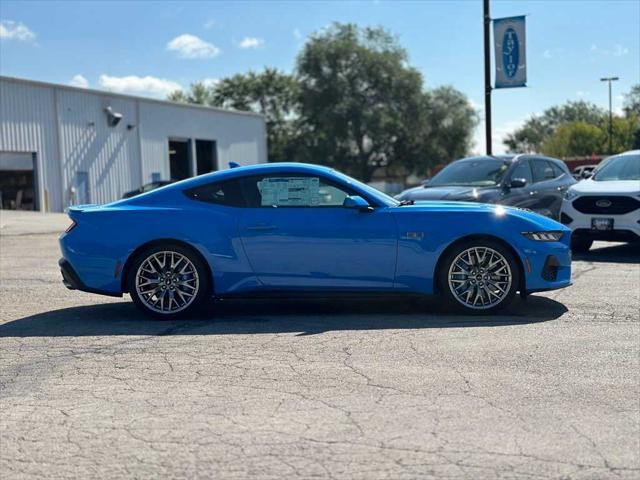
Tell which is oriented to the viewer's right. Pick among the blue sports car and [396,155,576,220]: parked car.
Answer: the blue sports car

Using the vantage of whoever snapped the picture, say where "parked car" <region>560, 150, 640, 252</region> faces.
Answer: facing the viewer and to the left of the viewer

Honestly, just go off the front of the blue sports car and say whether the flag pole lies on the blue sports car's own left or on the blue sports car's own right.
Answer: on the blue sports car's own left

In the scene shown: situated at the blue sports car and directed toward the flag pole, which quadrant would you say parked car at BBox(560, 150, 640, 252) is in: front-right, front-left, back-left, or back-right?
front-right

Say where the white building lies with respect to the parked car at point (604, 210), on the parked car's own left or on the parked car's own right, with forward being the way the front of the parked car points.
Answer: on the parked car's own right

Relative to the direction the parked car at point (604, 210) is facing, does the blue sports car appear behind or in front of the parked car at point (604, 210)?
in front

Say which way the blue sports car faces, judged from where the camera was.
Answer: facing to the right of the viewer

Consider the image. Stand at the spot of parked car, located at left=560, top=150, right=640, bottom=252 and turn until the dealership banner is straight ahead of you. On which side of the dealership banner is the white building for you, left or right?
left

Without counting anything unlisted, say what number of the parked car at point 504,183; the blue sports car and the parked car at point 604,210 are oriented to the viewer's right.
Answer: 1

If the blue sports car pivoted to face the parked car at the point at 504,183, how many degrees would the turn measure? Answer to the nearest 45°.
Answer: approximately 45° to its left

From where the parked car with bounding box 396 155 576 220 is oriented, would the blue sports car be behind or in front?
in front

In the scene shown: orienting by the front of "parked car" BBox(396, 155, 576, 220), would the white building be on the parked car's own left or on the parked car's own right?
on the parked car's own right

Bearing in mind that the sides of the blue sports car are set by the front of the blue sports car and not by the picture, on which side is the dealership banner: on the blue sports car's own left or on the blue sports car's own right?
on the blue sports car's own left

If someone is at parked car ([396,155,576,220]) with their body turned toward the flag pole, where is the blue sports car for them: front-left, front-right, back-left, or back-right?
back-left

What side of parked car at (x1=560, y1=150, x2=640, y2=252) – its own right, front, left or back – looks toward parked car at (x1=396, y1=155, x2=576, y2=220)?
right

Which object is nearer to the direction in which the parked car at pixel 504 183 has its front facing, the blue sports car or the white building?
the blue sports car

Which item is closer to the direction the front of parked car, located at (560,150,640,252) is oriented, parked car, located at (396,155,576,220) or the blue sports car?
the blue sports car
